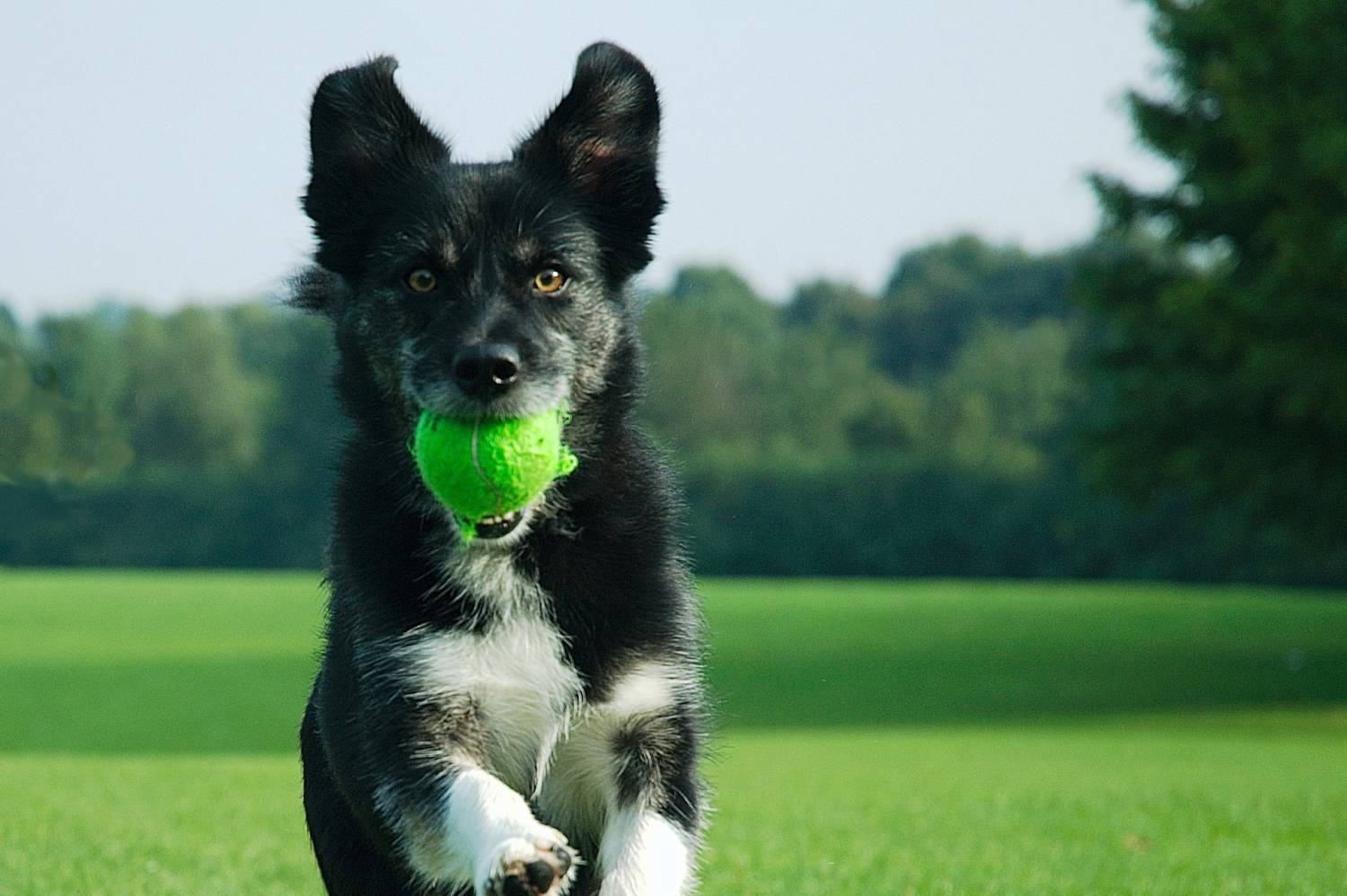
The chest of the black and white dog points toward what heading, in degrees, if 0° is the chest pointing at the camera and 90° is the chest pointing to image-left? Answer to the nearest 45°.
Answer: approximately 0°
